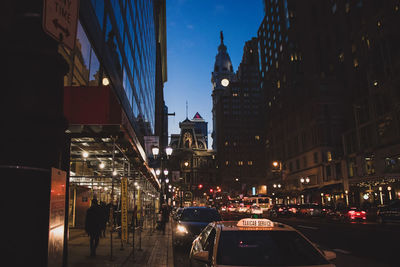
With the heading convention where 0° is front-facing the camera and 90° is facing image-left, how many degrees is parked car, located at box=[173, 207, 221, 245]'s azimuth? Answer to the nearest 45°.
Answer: approximately 0°

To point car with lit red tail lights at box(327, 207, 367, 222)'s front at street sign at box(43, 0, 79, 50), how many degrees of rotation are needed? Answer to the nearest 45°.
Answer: approximately 135° to its left

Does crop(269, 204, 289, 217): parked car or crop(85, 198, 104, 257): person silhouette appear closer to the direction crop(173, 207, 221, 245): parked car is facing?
the person silhouette

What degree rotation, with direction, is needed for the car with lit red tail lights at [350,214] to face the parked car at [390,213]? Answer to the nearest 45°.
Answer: approximately 180°

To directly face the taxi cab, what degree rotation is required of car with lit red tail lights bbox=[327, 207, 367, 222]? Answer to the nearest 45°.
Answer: approximately 135° to its left

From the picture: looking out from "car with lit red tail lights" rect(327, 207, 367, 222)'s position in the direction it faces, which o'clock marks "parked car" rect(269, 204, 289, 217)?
"parked car" rect(269, 204, 289, 217) is roughly at 12 o'clock from "car with lit red tail lights" rect(327, 207, 367, 222).

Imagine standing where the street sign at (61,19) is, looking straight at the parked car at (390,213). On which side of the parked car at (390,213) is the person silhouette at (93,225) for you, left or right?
left

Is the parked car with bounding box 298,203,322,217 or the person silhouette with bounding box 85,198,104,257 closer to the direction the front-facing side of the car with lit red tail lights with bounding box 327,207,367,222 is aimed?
the parked car

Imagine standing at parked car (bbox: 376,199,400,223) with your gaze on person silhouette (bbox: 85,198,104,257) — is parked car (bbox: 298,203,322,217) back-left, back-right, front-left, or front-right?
back-right

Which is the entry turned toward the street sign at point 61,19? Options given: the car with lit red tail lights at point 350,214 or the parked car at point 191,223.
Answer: the parked car at point 191,223

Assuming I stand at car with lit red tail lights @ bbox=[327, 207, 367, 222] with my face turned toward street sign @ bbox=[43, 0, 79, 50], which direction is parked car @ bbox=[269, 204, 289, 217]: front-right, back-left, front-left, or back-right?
back-right

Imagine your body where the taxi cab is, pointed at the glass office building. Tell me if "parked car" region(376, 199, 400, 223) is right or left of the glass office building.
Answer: right

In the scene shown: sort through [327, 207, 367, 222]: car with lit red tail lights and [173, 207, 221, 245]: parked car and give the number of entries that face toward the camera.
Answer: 1

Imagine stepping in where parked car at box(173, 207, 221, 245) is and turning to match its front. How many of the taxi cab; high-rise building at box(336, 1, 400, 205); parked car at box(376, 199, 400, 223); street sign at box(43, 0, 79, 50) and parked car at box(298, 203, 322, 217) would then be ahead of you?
2

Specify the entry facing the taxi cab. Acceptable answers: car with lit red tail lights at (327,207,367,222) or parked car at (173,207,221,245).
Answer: parked car at (173,207,221,245)

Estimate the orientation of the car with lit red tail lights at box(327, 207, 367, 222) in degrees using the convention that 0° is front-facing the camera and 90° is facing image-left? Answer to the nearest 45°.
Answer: approximately 135°
